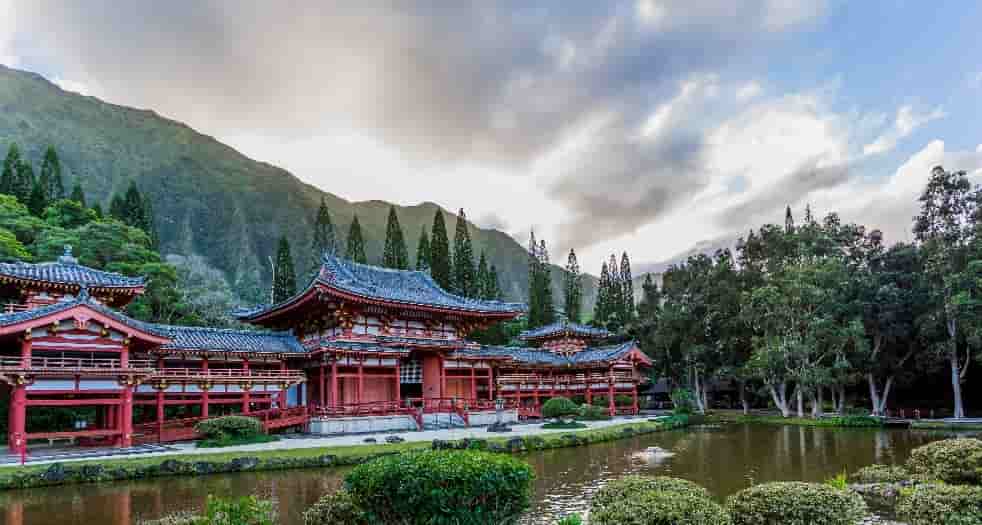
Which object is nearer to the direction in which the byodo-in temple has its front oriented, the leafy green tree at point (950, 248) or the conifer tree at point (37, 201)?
the leafy green tree

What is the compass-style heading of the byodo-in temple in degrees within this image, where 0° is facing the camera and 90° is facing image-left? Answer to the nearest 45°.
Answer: approximately 315°

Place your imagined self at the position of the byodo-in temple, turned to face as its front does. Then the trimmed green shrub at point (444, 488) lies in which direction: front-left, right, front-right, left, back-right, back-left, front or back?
front-right

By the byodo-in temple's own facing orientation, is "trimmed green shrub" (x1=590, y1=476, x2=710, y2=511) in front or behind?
in front

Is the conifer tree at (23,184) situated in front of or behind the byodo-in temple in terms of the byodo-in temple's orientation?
behind

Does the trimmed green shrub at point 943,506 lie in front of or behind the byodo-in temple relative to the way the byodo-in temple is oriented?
in front

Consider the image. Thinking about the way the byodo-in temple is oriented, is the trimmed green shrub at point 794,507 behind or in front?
in front

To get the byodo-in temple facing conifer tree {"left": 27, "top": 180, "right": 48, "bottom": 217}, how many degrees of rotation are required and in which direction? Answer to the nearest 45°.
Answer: approximately 180°
